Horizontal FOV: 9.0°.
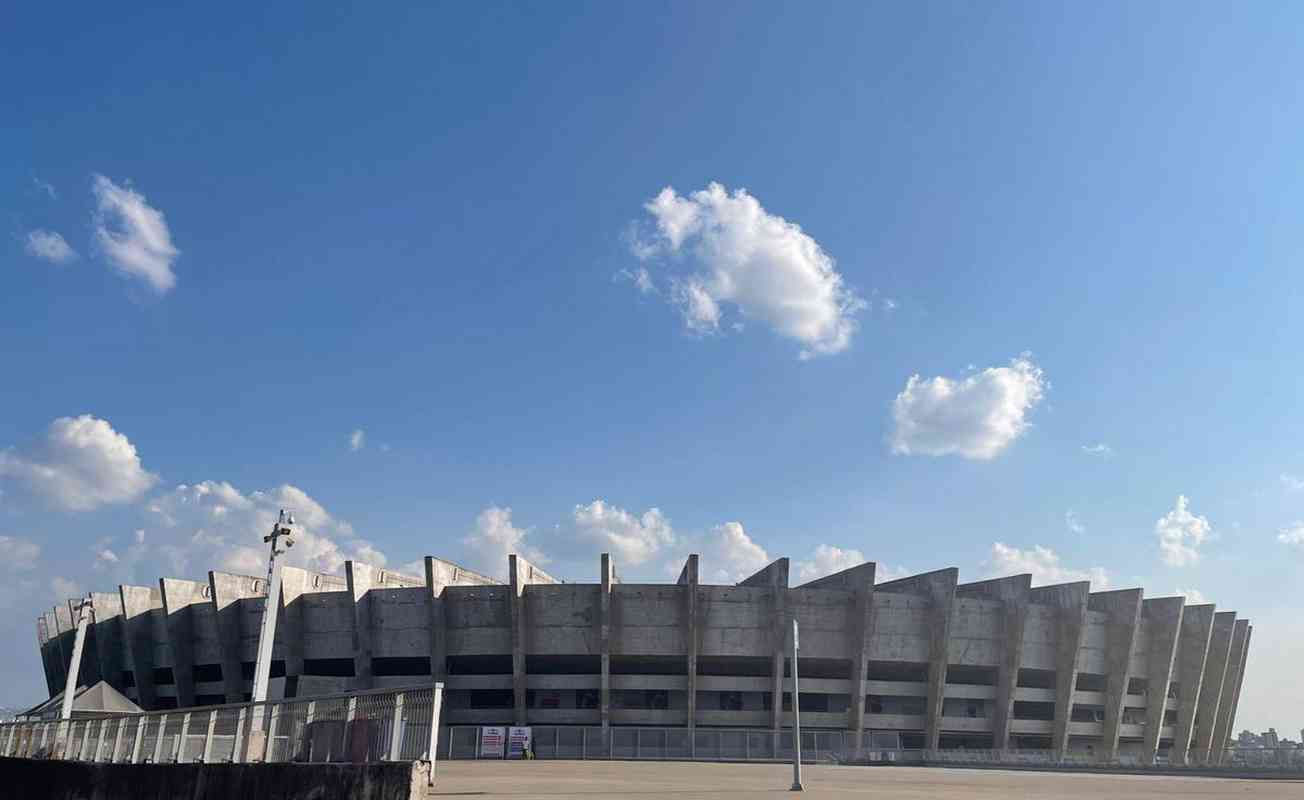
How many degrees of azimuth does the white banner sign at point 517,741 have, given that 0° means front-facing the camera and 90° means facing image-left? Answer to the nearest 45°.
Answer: approximately 0°

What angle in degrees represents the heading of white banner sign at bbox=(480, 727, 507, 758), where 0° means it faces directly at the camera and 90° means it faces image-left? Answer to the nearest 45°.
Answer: approximately 0°

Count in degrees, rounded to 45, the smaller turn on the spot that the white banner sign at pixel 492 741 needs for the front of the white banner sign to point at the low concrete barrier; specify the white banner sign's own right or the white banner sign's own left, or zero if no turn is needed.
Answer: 0° — it already faces it

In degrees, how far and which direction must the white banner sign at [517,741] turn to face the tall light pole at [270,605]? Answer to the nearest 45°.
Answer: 0° — it already faces it

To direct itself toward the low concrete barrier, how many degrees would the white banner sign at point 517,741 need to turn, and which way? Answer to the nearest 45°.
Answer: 0° — it already faces it
